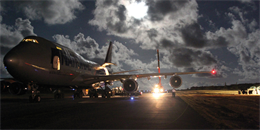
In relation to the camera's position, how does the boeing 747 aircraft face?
facing the viewer and to the left of the viewer
